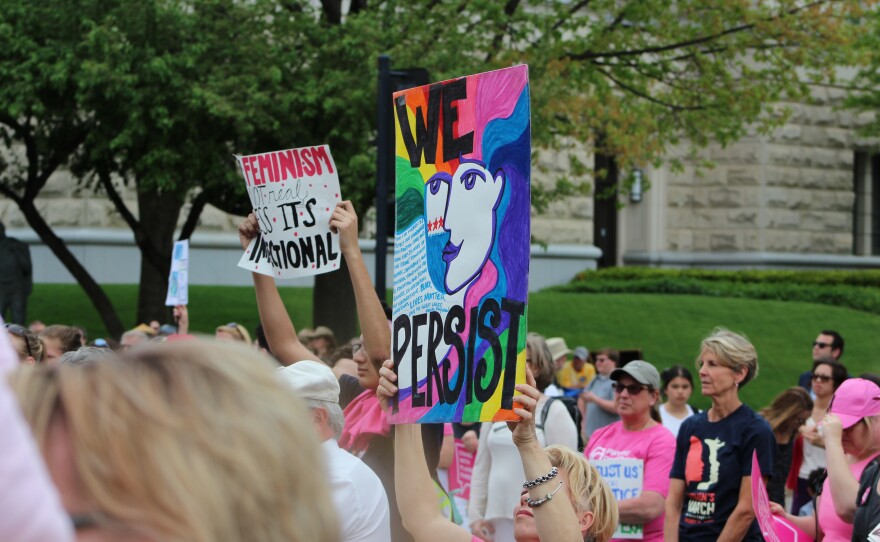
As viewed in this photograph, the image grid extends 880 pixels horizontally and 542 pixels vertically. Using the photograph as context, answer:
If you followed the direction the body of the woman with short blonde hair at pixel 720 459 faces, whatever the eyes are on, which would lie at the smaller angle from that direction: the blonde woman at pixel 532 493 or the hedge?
the blonde woman

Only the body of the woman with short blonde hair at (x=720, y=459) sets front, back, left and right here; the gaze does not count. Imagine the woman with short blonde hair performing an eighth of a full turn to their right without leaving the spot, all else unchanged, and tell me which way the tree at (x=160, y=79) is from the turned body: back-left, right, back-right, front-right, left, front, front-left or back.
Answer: front-right

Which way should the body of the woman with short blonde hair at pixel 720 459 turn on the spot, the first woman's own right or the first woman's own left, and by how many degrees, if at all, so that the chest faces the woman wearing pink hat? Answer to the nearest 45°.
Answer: approximately 135° to the first woman's own left

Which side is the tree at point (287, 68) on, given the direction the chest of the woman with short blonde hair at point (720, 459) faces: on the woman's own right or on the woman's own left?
on the woman's own right

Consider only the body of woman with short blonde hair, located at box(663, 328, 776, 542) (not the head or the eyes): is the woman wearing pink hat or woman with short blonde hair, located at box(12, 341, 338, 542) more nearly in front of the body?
the woman with short blonde hair

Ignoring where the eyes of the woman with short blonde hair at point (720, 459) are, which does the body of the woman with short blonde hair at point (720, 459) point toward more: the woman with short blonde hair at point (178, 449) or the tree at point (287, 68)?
the woman with short blonde hair

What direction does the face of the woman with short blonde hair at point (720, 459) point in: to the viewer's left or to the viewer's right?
to the viewer's left

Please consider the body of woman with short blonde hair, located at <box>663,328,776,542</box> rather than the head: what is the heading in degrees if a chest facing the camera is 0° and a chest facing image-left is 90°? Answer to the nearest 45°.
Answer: approximately 45°
